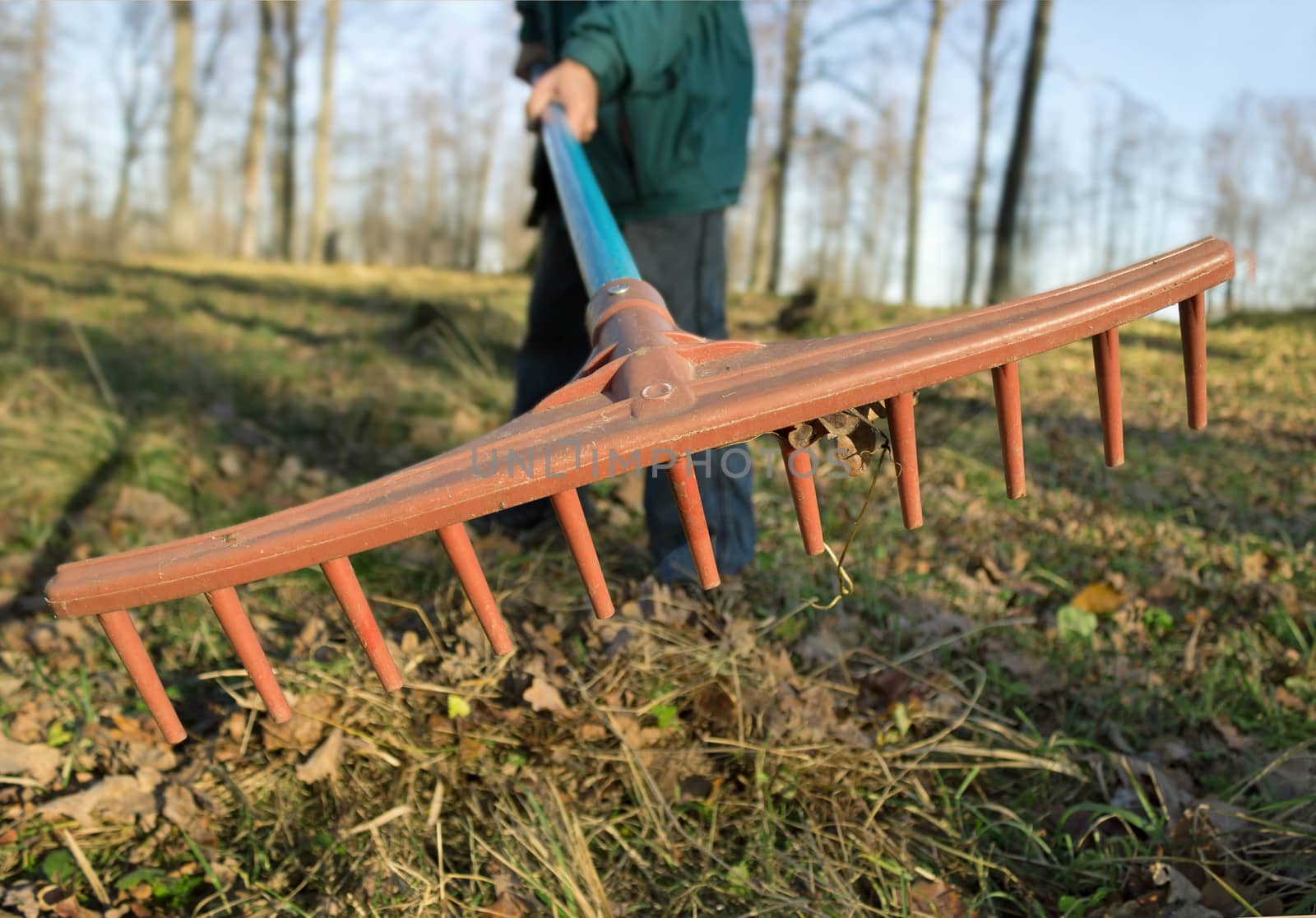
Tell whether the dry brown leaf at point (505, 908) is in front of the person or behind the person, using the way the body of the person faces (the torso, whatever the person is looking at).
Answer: in front

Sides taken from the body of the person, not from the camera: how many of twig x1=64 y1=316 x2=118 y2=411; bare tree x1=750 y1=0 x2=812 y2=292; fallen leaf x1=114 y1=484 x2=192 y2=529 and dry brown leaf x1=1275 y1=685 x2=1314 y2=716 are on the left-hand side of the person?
1

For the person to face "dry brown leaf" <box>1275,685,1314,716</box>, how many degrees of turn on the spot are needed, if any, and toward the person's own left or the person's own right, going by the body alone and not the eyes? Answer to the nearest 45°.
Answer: approximately 90° to the person's own left

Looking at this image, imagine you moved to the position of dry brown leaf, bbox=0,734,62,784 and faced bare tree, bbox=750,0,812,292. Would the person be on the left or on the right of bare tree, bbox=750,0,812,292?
right

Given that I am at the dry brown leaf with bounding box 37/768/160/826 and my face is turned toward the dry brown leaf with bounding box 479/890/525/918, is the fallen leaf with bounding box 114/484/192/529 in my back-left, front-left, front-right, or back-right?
back-left

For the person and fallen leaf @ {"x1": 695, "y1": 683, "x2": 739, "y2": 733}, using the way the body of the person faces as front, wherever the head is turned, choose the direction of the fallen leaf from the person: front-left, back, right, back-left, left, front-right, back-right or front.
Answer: front-left

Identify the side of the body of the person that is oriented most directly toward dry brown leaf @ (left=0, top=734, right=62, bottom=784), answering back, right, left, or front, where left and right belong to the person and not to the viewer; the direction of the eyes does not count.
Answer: front

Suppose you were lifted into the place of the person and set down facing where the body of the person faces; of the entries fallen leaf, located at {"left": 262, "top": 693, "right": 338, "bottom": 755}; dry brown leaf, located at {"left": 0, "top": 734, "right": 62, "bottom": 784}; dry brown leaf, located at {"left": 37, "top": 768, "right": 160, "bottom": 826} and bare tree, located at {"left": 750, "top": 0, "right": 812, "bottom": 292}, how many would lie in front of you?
3

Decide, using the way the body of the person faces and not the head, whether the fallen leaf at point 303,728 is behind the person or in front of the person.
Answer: in front

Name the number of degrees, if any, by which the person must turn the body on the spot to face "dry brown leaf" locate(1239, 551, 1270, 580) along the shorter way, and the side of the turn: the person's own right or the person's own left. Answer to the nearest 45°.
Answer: approximately 135° to the person's own left

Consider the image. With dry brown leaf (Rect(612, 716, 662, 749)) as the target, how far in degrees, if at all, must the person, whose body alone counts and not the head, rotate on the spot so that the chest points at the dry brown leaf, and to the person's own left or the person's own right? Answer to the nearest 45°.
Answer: approximately 45° to the person's own left

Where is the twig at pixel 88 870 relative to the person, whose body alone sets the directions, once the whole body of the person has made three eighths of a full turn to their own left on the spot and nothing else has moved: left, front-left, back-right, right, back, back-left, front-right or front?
back-right

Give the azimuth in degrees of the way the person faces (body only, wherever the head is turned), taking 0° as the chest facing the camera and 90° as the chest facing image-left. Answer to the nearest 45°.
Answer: approximately 45°
